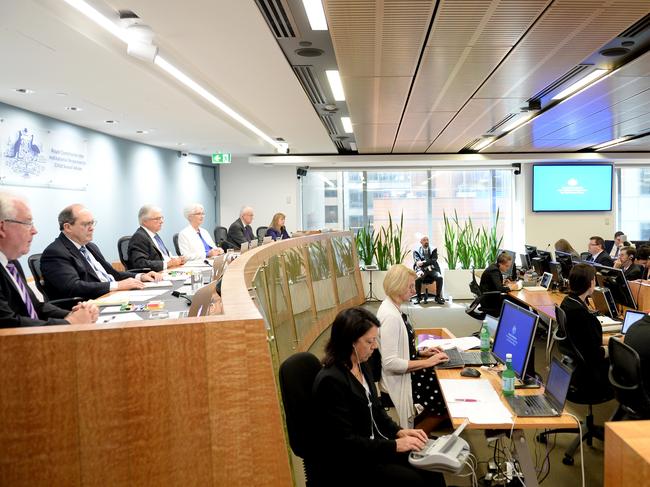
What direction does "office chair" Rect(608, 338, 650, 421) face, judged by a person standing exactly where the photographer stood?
facing away from the viewer and to the right of the viewer

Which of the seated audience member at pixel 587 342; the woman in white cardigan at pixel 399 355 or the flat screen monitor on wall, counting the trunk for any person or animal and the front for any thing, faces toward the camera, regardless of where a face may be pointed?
the flat screen monitor on wall

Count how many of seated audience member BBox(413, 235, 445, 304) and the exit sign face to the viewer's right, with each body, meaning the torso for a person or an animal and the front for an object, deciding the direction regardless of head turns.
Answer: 0

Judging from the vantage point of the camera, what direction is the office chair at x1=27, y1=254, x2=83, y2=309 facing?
facing to the right of the viewer

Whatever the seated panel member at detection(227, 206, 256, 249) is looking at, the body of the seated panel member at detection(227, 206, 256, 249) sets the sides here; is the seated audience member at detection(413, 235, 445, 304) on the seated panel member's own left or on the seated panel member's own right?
on the seated panel member's own left

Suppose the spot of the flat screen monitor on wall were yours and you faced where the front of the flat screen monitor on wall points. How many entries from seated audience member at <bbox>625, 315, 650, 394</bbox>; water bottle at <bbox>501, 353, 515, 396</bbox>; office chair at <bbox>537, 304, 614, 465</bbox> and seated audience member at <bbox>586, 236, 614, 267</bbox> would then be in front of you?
4

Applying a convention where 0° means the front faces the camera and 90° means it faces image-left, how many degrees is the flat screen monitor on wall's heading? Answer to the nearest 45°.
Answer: approximately 0°

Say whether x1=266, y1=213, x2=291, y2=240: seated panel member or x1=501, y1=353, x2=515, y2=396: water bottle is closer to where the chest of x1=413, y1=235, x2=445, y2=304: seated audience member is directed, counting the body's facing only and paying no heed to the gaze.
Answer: the water bottle

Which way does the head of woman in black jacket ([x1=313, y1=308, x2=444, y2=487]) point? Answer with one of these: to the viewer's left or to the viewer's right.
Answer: to the viewer's right

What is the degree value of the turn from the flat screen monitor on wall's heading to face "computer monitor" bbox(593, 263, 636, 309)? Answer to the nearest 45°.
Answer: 0° — it already faces it

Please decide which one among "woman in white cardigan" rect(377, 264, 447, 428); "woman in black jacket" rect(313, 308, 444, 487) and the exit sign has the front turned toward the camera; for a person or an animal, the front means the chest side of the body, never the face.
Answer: the exit sign

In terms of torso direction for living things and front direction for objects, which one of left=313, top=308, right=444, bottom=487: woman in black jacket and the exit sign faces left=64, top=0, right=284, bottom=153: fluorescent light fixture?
the exit sign

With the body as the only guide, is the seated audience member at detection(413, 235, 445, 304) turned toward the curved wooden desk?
yes

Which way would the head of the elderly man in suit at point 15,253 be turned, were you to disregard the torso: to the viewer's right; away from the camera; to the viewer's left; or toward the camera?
to the viewer's right
